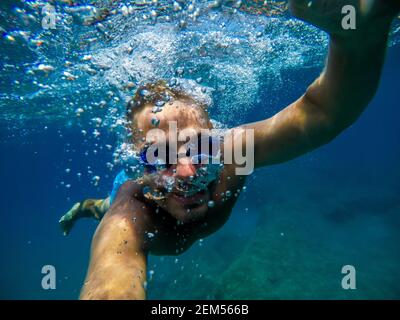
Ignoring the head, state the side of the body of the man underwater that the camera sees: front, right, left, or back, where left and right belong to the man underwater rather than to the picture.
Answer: front

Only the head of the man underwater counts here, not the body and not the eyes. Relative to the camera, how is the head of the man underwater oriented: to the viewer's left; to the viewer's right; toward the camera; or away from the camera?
toward the camera
